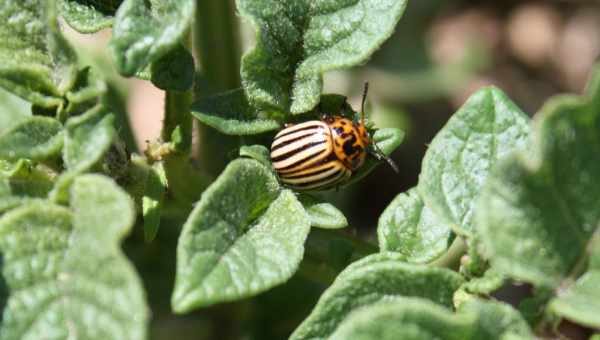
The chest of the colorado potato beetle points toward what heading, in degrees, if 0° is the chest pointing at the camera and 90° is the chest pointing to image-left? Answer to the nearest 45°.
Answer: approximately 270°
